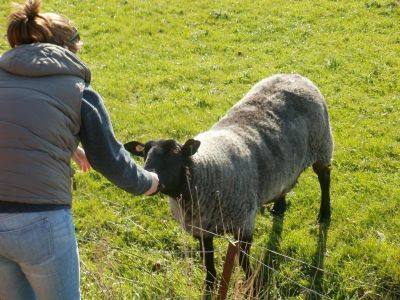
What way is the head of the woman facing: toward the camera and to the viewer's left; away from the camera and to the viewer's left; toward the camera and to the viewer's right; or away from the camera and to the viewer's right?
away from the camera and to the viewer's right

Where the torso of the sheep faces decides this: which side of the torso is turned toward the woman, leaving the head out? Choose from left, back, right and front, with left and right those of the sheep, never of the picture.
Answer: front

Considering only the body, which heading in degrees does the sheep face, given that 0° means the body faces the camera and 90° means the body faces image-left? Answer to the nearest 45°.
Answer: approximately 45°
